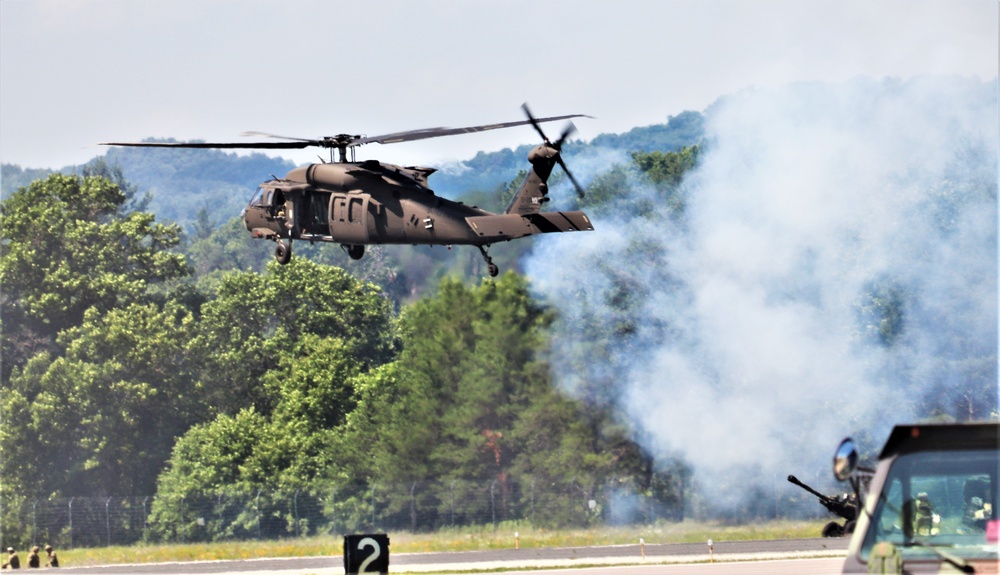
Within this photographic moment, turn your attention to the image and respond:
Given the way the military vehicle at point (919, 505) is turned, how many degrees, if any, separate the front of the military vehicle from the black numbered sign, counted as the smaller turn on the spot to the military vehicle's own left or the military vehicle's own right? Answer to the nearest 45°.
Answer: approximately 135° to the military vehicle's own right

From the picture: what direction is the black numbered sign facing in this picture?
toward the camera

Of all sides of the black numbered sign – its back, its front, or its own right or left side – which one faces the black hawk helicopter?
back

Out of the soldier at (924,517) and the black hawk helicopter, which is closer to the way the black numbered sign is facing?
the soldier

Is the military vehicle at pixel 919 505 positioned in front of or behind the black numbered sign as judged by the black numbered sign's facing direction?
in front

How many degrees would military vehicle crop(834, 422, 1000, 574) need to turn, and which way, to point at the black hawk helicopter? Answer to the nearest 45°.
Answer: approximately 135° to its right

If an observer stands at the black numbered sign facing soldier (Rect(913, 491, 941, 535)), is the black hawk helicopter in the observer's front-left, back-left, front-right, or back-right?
back-left

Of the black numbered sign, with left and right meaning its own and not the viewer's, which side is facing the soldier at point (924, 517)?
front

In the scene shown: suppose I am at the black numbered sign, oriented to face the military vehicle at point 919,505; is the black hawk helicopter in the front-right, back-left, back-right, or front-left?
back-left

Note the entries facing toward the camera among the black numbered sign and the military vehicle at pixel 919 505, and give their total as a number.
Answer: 2

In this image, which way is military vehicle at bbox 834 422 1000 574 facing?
toward the camera
